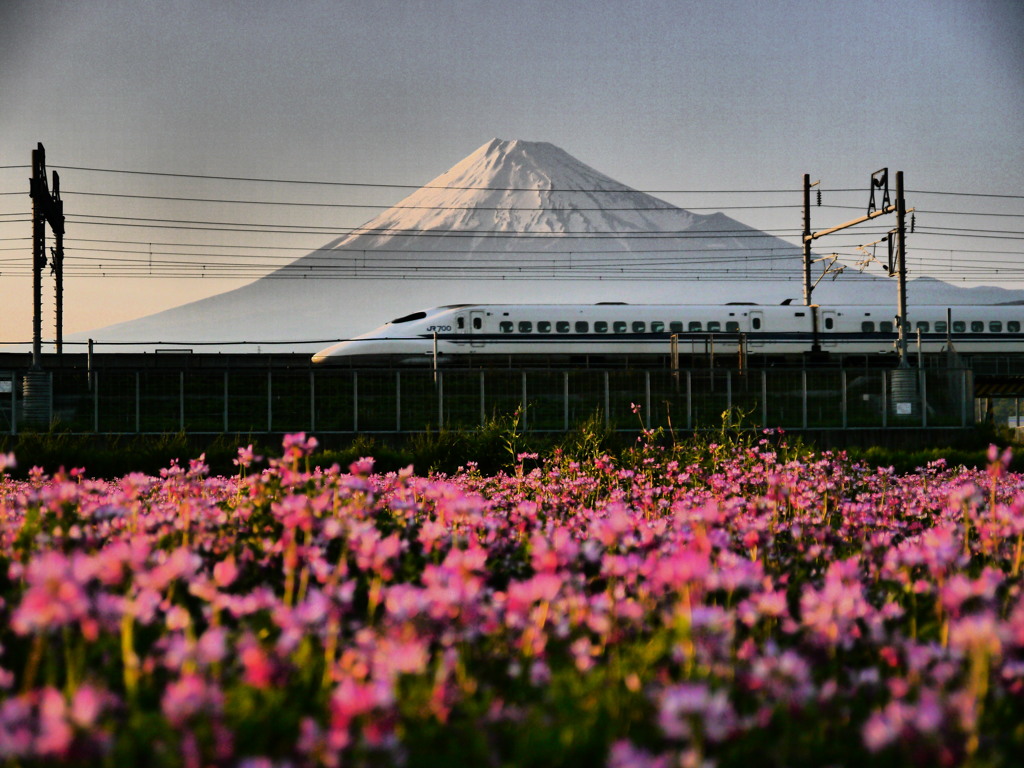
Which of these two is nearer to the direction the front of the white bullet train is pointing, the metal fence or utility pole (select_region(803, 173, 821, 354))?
the metal fence

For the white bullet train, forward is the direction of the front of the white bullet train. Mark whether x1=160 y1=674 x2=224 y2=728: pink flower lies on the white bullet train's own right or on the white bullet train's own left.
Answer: on the white bullet train's own left

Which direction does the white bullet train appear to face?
to the viewer's left

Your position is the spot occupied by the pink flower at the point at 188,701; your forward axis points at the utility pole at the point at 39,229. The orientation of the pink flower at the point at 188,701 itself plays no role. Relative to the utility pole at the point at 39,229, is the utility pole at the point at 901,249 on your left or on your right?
right

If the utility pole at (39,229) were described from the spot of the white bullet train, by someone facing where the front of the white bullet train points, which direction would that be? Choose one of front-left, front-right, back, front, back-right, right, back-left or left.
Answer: front-left
